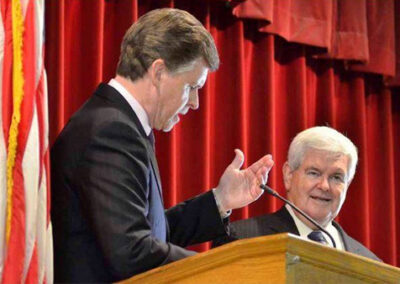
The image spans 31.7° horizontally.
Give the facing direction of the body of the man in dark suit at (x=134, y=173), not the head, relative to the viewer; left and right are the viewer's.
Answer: facing to the right of the viewer

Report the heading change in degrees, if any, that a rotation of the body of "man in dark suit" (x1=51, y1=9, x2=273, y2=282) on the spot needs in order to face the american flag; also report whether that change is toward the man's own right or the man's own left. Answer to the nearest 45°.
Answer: approximately 135° to the man's own left

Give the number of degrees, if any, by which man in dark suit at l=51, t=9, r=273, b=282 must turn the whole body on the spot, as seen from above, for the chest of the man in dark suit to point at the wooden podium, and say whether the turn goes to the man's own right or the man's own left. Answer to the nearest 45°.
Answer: approximately 45° to the man's own right

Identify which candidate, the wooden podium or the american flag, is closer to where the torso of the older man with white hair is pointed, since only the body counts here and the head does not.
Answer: the wooden podium

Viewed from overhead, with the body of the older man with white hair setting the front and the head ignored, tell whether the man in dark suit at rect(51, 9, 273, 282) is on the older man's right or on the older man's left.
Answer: on the older man's right

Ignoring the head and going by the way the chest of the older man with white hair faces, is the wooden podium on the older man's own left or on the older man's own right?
on the older man's own right

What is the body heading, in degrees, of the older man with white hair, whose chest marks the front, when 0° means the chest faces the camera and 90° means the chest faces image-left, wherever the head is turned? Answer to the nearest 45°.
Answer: approximately 315°

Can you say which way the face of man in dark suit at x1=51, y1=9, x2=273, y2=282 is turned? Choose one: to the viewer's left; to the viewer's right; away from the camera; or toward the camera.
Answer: to the viewer's right
